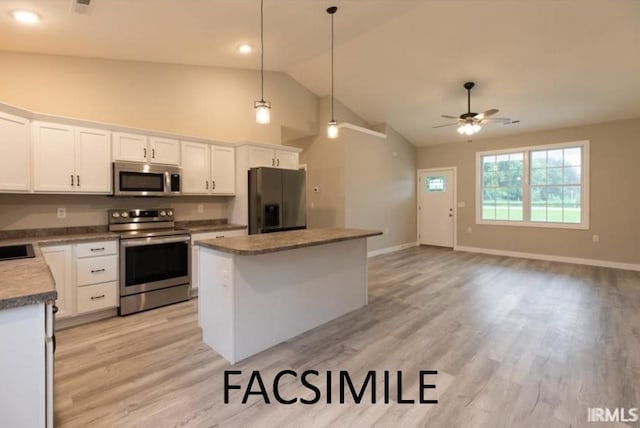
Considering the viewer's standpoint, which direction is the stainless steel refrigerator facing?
facing the viewer and to the right of the viewer

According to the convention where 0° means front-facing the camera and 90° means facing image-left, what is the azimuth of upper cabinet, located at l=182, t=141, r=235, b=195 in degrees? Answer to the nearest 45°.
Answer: approximately 315°

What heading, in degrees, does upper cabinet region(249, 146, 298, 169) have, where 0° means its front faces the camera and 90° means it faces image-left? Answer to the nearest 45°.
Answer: approximately 315°

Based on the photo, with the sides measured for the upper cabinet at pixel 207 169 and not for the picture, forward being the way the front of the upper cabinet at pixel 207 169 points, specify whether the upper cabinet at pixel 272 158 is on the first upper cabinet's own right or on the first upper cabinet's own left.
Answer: on the first upper cabinet's own left

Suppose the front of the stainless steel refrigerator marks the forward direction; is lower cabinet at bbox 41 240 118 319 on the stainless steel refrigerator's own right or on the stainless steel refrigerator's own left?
on the stainless steel refrigerator's own right

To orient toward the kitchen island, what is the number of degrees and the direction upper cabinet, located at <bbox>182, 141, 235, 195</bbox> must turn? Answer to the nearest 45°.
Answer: approximately 45° to its right

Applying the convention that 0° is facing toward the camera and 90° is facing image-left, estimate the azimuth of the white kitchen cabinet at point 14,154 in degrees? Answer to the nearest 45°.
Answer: approximately 315°

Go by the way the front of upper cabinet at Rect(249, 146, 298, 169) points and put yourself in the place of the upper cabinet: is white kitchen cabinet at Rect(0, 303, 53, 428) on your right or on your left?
on your right

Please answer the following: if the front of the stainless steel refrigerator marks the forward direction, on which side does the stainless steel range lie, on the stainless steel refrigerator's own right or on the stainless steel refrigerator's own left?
on the stainless steel refrigerator's own right

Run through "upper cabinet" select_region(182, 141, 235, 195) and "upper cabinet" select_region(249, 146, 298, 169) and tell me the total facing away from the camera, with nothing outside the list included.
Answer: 0
